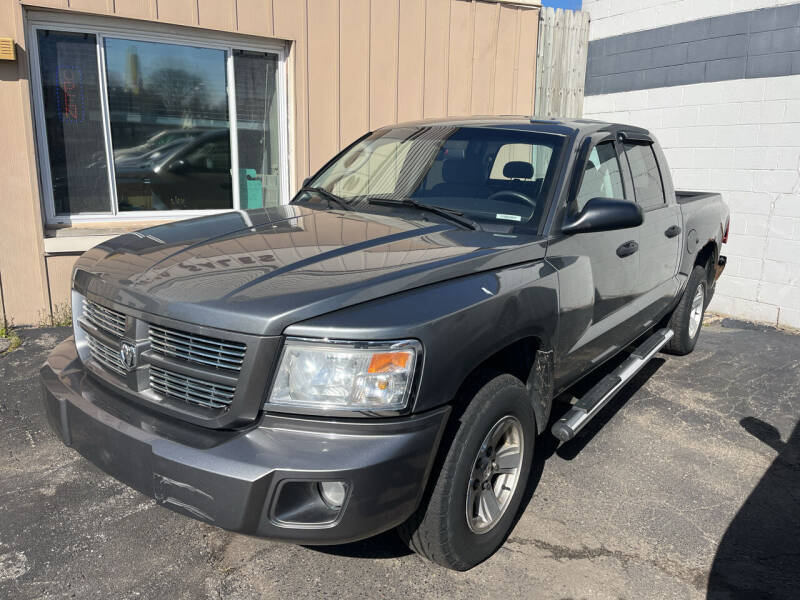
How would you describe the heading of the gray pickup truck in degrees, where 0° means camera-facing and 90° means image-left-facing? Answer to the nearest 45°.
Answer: approximately 45°

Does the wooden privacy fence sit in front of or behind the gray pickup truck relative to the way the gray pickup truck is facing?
behind
